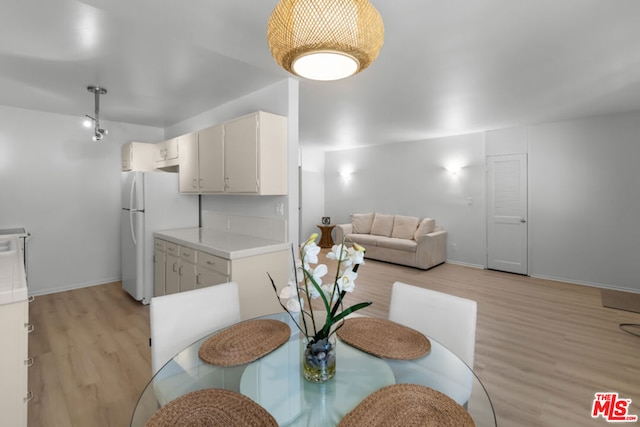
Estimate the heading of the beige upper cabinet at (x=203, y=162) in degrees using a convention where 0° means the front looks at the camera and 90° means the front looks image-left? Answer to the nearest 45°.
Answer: approximately 45°

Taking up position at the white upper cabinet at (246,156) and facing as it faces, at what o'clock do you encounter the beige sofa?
The beige sofa is roughly at 6 o'clock from the white upper cabinet.

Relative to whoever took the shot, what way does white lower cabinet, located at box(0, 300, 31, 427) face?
facing to the right of the viewer

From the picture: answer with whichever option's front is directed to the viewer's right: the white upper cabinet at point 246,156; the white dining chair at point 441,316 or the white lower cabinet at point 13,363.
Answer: the white lower cabinet

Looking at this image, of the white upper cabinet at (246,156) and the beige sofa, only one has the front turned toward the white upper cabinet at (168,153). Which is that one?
the beige sofa

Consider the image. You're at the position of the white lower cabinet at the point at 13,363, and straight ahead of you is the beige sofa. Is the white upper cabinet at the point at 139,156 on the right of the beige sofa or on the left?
left

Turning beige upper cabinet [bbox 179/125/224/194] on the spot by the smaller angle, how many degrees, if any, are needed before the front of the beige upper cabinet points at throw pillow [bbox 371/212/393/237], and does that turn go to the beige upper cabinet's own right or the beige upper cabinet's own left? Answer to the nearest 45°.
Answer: approximately 180°

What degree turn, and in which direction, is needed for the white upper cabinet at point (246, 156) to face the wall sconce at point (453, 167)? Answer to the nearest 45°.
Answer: approximately 180°

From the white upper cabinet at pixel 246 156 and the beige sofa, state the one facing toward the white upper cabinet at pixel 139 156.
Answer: the beige sofa

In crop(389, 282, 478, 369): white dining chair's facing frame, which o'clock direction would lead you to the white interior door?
The white interior door is roughly at 5 o'clock from the white dining chair.

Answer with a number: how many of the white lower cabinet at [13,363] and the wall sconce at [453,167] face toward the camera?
1
